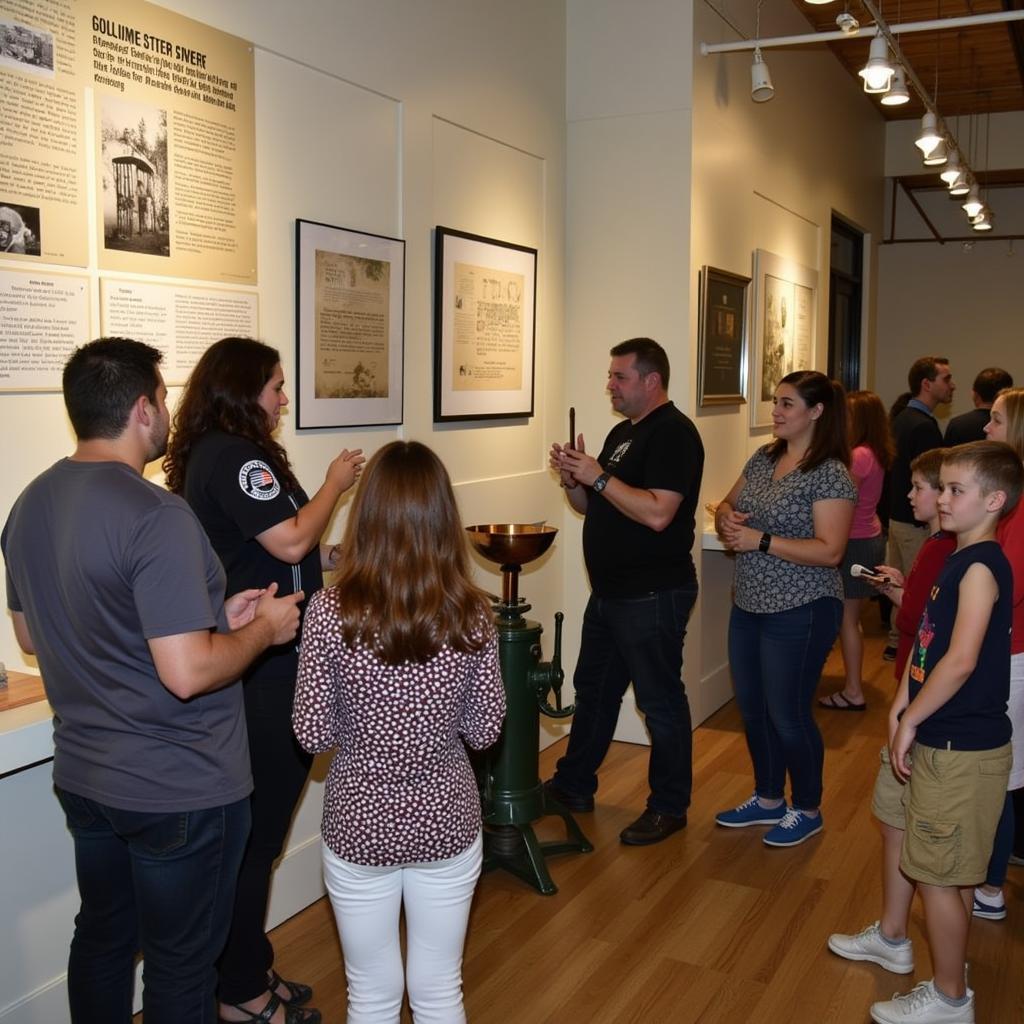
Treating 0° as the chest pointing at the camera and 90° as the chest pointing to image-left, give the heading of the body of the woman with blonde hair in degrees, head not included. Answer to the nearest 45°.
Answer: approximately 90°

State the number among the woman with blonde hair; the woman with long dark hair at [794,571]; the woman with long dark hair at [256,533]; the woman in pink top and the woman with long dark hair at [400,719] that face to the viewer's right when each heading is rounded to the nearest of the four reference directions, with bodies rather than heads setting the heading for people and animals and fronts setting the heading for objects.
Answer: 1

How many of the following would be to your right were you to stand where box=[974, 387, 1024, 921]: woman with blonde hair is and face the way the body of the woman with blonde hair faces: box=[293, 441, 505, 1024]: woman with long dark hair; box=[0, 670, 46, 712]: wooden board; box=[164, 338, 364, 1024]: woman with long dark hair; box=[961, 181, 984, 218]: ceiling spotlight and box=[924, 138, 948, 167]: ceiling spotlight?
2

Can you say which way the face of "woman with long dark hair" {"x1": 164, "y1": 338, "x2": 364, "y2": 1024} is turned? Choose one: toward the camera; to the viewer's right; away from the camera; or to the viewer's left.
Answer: to the viewer's right

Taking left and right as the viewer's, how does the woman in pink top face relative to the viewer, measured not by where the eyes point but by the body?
facing to the left of the viewer

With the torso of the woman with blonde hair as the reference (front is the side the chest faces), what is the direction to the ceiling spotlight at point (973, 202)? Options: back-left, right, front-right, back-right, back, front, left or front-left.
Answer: right

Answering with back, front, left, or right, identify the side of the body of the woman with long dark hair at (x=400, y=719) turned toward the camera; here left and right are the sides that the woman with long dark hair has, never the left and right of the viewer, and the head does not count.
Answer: back

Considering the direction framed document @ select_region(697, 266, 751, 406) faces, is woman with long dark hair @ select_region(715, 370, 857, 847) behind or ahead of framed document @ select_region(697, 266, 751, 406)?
ahead

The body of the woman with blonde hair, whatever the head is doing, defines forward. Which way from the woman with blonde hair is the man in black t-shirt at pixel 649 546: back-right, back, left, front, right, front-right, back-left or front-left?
front

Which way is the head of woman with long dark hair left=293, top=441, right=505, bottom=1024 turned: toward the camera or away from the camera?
away from the camera

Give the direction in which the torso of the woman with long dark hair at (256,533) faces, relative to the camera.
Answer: to the viewer's right

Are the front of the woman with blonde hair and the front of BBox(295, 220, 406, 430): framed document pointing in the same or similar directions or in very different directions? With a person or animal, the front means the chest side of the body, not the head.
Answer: very different directions

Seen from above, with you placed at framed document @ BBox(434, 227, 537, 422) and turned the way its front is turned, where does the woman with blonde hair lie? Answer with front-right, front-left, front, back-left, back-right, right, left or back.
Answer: front

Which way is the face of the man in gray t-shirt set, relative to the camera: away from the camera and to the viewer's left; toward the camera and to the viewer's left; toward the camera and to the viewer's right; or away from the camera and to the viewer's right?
away from the camera and to the viewer's right

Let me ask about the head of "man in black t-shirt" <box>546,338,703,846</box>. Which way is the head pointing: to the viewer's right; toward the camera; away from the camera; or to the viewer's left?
to the viewer's left

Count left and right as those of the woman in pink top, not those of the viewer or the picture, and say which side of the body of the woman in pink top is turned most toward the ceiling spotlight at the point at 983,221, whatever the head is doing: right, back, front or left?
right
